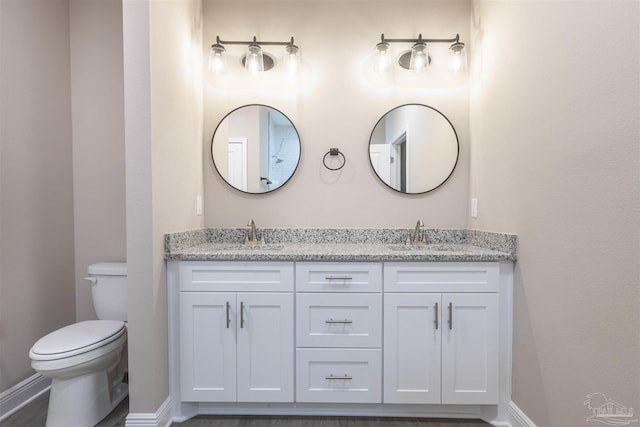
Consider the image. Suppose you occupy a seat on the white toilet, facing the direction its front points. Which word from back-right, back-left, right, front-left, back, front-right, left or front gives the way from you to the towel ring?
back-left

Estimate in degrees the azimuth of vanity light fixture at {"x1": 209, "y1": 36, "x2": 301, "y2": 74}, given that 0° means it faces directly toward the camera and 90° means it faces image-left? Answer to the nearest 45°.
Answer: approximately 0°

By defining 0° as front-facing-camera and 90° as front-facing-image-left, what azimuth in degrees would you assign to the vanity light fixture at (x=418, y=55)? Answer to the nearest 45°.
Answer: approximately 0°
